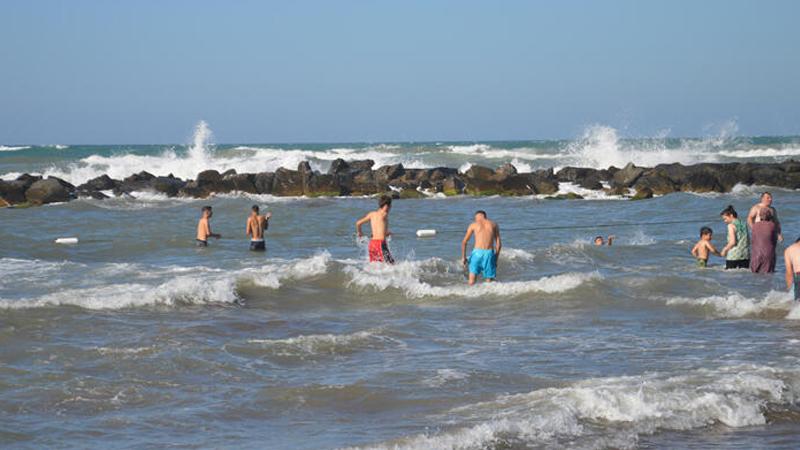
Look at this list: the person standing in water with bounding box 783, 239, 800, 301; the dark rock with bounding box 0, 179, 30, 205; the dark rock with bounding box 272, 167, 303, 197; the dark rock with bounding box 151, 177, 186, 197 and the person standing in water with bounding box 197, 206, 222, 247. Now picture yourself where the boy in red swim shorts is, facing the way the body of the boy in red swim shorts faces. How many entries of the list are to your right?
1

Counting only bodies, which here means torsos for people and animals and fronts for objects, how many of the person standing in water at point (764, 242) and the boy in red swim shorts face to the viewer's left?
0

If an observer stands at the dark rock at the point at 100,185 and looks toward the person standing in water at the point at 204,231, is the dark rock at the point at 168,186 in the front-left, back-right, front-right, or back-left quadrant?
front-left

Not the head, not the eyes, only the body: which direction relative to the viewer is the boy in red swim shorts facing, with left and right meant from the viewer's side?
facing away from the viewer and to the right of the viewer

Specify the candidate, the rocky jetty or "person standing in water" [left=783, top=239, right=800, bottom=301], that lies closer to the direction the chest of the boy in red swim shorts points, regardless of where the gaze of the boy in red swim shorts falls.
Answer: the rocky jetty

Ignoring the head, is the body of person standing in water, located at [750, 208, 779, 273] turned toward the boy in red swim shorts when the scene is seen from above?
no

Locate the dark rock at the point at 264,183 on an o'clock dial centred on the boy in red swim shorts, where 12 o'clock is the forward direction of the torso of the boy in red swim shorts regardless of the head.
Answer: The dark rock is roughly at 10 o'clock from the boy in red swim shorts.

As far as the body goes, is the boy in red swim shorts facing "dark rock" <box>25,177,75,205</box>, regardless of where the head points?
no
